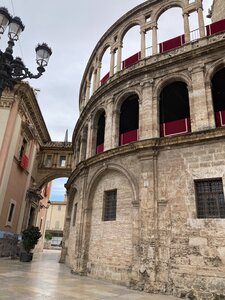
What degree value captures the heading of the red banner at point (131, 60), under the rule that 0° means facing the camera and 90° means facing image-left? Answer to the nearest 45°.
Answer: approximately 45°

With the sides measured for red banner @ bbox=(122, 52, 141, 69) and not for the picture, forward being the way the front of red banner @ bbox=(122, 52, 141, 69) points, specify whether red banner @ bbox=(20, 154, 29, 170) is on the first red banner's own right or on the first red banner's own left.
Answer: on the first red banner's own right

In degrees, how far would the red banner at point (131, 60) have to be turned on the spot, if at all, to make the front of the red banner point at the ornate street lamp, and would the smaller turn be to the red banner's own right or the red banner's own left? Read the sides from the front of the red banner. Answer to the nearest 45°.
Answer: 0° — it already faces it

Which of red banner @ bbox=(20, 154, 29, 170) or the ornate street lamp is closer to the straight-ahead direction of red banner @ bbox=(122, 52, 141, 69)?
the ornate street lamp
